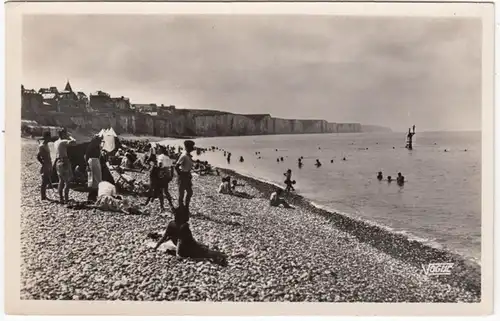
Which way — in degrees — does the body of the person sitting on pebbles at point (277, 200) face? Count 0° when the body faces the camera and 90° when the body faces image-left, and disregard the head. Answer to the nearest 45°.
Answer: approximately 270°

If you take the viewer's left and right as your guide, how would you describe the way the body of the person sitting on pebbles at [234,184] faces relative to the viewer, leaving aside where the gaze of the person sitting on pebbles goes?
facing to the right of the viewer
